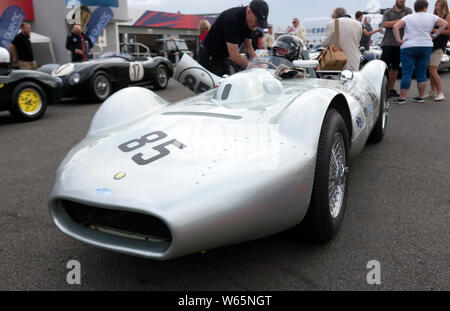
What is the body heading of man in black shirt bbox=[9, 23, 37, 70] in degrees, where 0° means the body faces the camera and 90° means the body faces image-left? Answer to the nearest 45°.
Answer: approximately 315°

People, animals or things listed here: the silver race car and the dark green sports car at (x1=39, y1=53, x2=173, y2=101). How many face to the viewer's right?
0

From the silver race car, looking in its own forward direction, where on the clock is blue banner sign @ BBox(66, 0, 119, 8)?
The blue banner sign is roughly at 4 o'clock from the silver race car.

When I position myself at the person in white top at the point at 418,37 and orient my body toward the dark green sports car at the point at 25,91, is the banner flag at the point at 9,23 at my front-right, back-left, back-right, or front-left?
front-right

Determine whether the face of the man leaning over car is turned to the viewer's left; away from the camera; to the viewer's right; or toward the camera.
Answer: to the viewer's right

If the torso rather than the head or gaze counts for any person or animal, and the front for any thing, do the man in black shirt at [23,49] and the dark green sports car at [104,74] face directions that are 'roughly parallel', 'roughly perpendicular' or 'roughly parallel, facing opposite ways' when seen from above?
roughly perpendicular

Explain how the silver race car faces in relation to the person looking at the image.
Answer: facing the viewer and to the left of the viewer

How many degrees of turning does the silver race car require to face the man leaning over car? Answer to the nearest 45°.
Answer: approximately 135° to its right

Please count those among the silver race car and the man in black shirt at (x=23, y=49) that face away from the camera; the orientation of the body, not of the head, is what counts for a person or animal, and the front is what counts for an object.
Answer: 0
